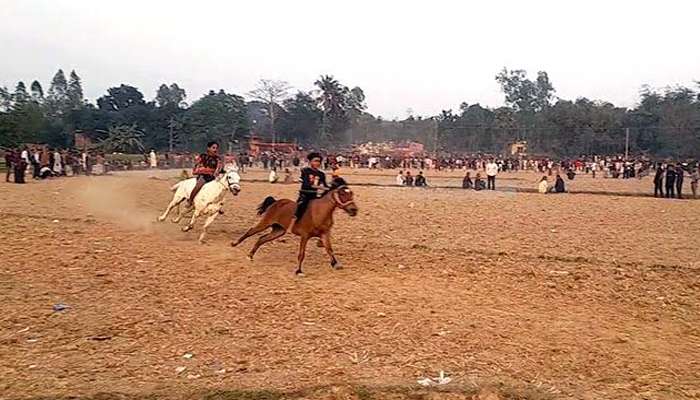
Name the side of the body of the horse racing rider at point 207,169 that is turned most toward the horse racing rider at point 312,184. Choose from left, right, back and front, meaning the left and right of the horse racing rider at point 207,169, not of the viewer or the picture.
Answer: front

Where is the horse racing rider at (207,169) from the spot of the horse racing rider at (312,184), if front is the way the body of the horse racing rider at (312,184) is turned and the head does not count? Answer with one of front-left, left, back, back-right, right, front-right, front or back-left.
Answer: back

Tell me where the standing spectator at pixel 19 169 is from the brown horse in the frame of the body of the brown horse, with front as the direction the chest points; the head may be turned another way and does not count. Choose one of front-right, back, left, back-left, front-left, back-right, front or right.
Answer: back

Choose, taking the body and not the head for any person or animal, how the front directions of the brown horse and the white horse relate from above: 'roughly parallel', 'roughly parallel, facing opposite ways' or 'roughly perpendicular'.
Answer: roughly parallel

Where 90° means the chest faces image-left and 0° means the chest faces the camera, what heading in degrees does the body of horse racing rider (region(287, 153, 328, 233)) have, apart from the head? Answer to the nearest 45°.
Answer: approximately 315°

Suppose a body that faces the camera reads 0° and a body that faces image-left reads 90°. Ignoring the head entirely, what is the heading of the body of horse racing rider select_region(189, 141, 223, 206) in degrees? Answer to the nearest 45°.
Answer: approximately 315°

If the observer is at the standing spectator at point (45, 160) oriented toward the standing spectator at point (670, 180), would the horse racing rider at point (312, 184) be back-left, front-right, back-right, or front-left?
front-right

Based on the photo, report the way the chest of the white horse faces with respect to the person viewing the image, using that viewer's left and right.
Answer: facing the viewer and to the right of the viewer

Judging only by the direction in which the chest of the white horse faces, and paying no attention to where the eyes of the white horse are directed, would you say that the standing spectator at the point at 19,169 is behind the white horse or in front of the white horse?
behind

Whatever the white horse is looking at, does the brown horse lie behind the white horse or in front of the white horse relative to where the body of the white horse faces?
in front

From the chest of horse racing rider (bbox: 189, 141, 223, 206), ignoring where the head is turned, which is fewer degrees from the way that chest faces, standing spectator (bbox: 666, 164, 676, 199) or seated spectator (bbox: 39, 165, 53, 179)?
the standing spectator

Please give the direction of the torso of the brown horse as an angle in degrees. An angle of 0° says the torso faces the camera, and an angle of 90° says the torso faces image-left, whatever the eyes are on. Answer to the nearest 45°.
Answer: approximately 315°
